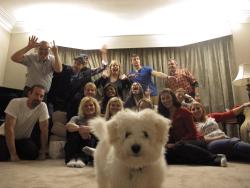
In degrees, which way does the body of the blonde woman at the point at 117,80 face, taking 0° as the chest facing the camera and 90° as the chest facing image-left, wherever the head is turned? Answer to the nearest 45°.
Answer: approximately 0°

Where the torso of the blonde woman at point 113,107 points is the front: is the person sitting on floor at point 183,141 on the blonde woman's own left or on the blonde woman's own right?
on the blonde woman's own left

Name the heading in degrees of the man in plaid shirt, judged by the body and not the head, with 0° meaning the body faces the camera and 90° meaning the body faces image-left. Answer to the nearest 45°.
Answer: approximately 45°

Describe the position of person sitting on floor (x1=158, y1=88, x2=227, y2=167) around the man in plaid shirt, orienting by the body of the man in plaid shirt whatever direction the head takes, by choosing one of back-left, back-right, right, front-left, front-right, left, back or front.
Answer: front-left

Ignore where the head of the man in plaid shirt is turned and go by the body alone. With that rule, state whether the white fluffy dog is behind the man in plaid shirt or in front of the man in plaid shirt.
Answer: in front

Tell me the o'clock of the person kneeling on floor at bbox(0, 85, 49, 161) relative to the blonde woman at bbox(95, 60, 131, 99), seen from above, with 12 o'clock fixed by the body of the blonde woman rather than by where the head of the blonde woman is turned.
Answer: The person kneeling on floor is roughly at 2 o'clock from the blonde woman.

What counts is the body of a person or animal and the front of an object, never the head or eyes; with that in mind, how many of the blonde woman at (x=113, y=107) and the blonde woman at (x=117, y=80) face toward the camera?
2
